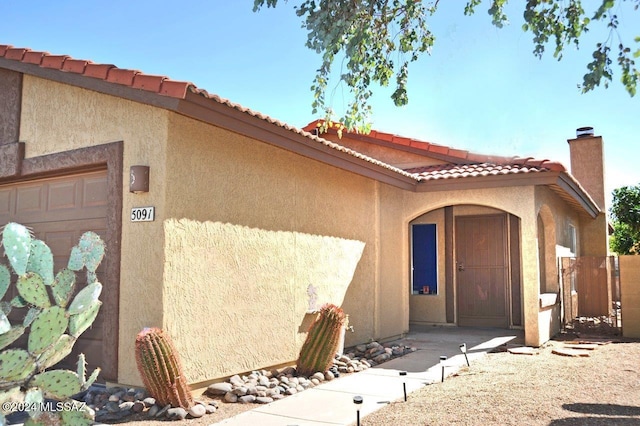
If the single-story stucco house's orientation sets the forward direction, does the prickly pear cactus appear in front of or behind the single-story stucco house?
in front
